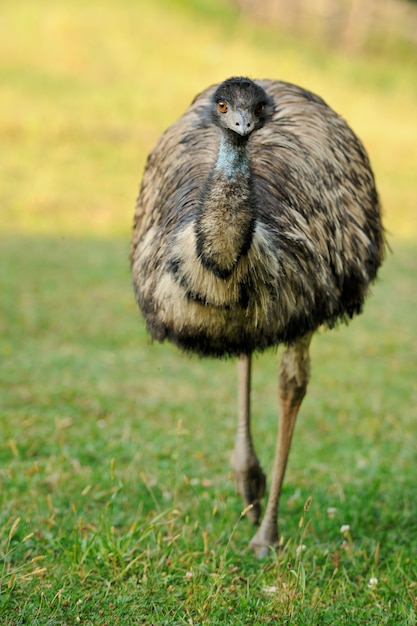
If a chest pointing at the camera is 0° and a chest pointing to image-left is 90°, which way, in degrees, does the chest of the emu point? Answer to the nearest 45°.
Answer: approximately 0°
